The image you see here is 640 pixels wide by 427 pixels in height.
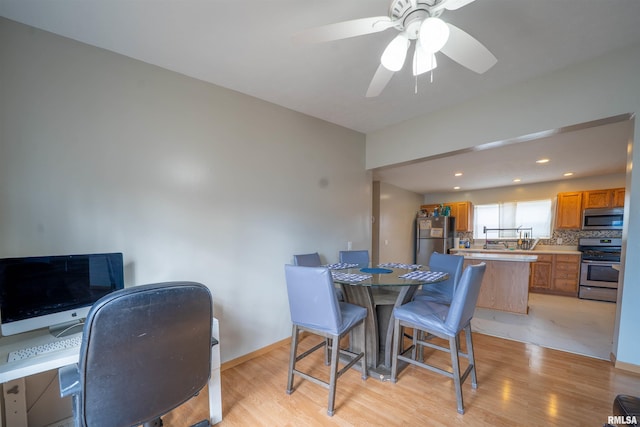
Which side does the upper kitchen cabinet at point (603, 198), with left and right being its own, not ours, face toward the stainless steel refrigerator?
right

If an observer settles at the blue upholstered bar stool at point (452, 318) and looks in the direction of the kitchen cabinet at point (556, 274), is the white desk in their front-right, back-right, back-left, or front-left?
back-left

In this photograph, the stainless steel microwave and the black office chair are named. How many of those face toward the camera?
1

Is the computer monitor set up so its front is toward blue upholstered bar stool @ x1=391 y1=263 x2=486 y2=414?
no

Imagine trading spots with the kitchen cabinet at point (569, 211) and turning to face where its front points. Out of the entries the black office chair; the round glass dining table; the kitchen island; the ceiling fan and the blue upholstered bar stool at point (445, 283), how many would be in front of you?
5

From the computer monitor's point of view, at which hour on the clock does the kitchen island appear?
The kitchen island is roughly at 9 o'clock from the computer monitor.

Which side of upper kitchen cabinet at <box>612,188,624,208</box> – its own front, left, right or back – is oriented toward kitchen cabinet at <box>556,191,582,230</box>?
right

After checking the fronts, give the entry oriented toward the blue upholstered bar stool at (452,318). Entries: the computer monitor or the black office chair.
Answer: the computer monitor
